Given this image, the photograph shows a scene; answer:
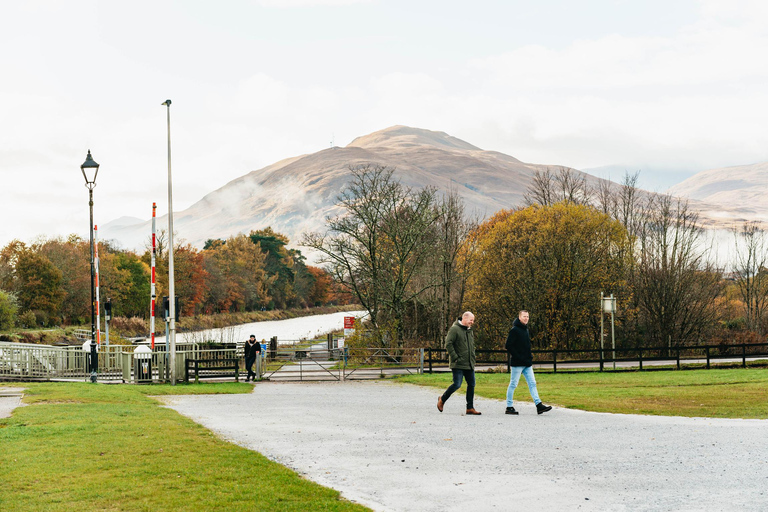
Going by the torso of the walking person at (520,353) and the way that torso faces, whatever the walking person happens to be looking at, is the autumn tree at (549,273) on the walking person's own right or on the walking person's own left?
on the walking person's own left

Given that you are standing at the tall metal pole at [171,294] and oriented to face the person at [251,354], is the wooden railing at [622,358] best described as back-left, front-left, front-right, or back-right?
front-right

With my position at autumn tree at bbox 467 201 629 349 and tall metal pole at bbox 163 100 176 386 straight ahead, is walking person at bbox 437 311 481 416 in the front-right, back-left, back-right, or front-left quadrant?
front-left
